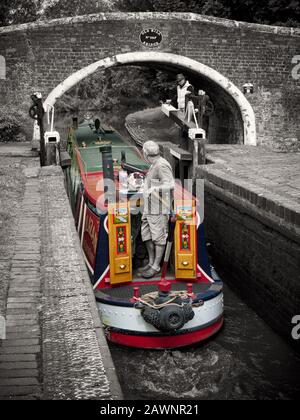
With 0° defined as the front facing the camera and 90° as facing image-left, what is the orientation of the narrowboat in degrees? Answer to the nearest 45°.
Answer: approximately 180°

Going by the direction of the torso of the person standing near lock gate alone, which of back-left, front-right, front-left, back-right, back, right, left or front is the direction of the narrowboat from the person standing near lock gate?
front-left

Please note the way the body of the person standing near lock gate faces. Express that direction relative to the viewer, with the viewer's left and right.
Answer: facing the viewer and to the left of the viewer

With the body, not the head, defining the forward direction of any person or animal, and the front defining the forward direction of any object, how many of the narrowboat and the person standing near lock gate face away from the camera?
1

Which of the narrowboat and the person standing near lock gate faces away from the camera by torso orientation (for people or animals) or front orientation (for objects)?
the narrowboat

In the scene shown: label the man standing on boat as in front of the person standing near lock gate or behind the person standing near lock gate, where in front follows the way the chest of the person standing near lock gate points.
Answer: in front

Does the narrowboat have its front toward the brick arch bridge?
yes
